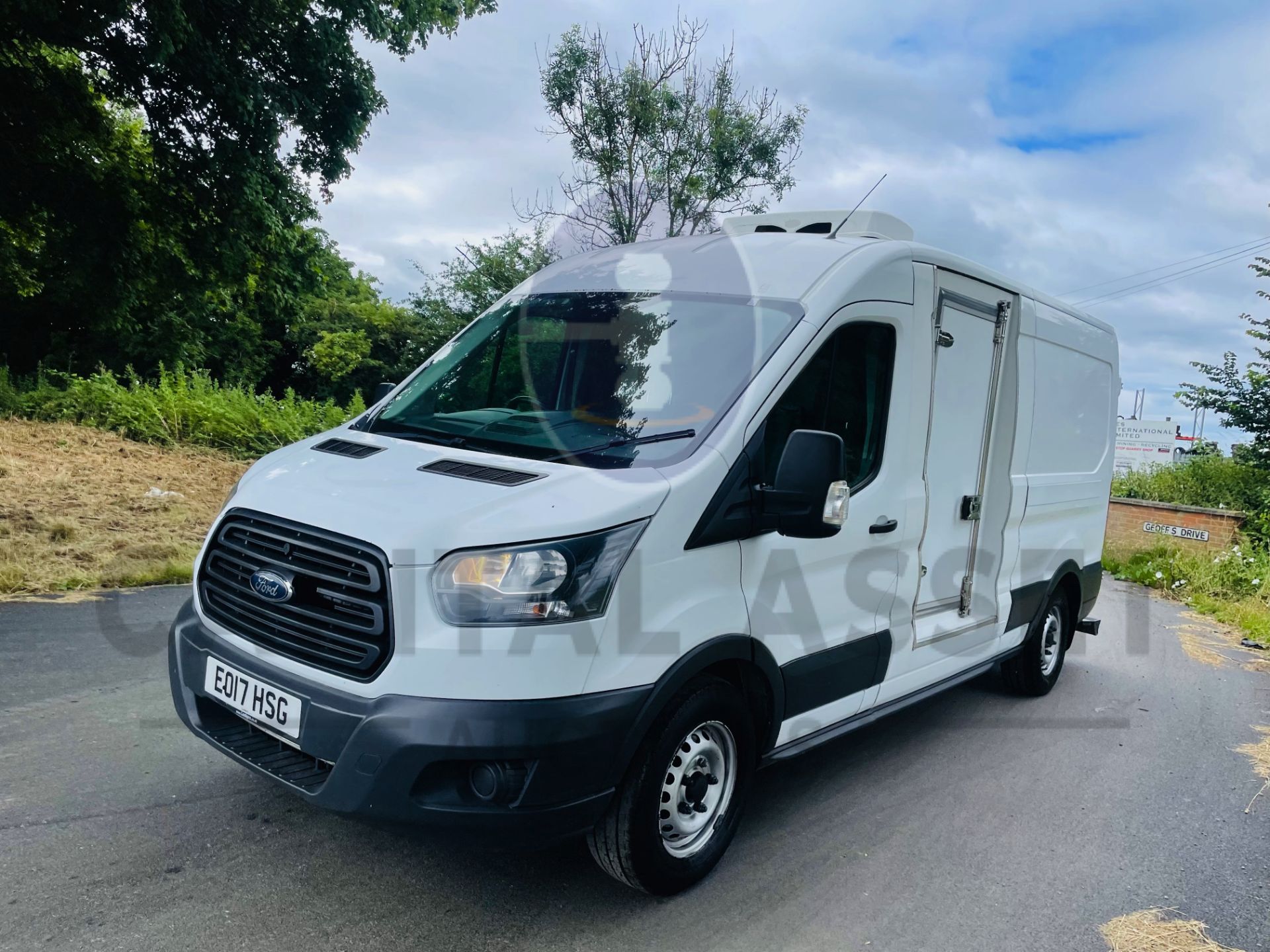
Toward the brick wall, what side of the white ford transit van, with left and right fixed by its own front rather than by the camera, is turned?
back

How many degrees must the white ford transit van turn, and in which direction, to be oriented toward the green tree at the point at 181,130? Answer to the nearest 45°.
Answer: approximately 90° to its right

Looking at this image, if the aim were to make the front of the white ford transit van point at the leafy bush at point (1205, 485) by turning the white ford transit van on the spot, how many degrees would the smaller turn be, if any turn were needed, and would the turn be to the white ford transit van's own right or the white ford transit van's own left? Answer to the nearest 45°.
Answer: approximately 180°

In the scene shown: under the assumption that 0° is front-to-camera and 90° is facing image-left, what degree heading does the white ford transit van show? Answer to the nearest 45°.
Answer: approximately 45°
